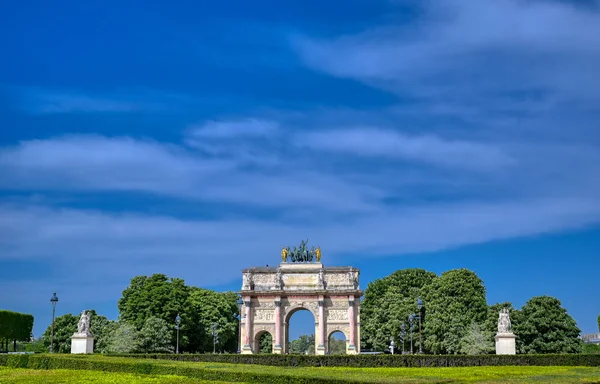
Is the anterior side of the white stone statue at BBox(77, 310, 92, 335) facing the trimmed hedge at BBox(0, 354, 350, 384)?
yes

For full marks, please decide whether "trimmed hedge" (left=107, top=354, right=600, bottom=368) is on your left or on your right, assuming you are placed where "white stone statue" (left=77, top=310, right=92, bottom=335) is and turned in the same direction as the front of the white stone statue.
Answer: on your left

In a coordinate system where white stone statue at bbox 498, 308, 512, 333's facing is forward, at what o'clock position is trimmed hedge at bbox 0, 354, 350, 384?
The trimmed hedge is roughly at 1 o'clock from the white stone statue.

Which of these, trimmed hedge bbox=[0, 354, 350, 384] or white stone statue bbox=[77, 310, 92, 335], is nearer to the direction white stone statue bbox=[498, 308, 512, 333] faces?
the trimmed hedge

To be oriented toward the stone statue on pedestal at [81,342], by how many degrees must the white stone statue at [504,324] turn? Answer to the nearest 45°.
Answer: approximately 90° to its right

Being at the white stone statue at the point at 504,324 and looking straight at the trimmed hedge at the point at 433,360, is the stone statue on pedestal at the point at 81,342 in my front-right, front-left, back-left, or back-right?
front-right

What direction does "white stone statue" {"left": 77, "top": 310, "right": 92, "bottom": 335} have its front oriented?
toward the camera

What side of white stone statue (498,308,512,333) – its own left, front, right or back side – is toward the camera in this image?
front

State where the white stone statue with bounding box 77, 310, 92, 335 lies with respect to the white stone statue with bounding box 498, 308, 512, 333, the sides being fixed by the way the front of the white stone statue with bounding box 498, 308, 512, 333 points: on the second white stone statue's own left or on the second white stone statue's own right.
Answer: on the second white stone statue's own right

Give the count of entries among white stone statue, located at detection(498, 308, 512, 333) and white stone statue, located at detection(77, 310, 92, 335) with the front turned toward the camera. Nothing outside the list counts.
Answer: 2

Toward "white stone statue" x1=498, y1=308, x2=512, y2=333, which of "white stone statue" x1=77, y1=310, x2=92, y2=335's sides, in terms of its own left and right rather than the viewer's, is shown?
left
